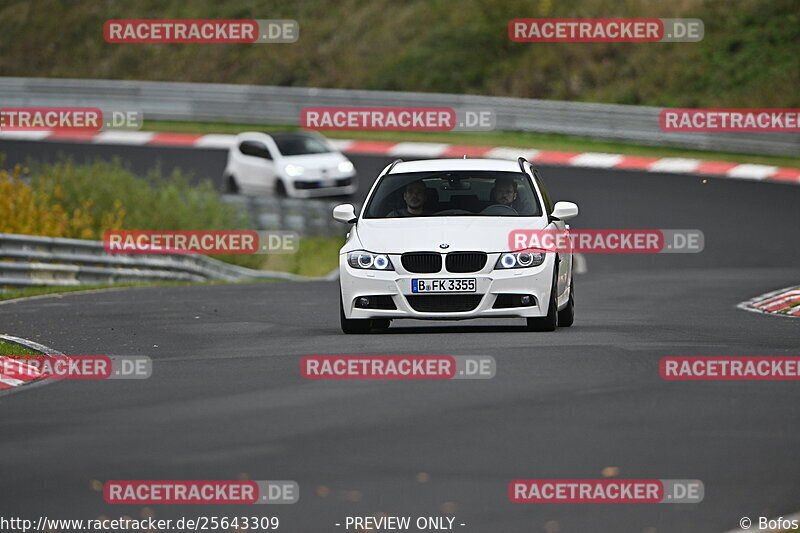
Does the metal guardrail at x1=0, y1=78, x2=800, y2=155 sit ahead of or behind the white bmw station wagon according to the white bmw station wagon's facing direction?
behind

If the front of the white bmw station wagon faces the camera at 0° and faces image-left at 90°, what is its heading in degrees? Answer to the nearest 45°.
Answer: approximately 0°

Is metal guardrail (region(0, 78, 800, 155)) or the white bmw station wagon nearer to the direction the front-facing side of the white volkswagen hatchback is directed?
the white bmw station wagon

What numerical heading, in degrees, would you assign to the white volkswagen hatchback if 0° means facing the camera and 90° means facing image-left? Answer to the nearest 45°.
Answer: approximately 315°

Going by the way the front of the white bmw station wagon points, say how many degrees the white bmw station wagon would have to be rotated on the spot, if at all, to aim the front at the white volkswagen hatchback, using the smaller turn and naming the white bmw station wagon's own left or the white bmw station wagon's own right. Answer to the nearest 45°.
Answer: approximately 180°
